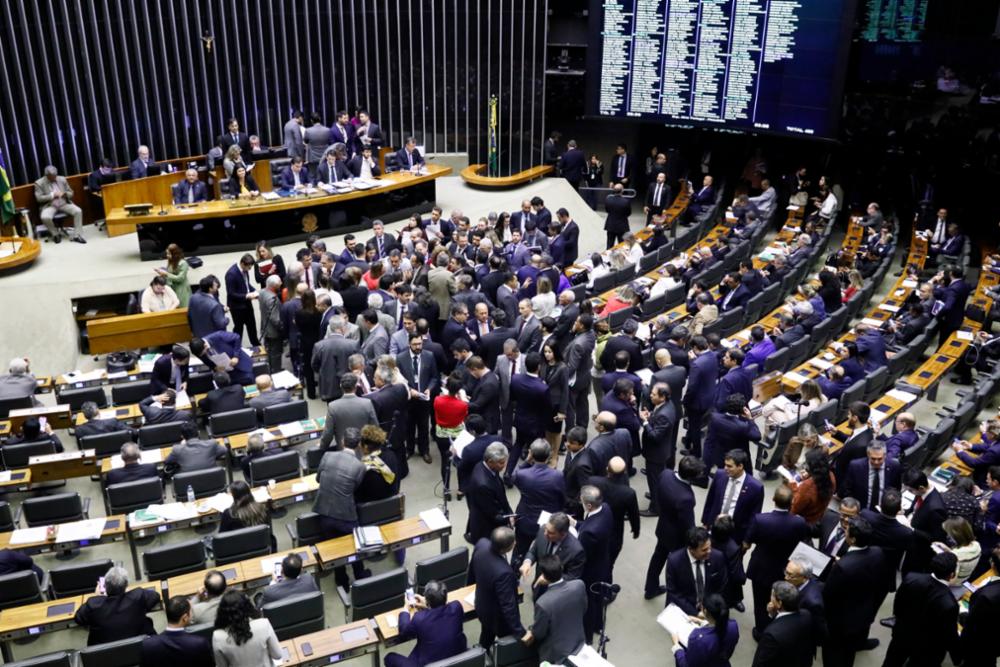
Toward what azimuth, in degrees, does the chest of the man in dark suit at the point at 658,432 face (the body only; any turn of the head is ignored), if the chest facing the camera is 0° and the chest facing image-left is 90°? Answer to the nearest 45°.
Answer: approximately 90°

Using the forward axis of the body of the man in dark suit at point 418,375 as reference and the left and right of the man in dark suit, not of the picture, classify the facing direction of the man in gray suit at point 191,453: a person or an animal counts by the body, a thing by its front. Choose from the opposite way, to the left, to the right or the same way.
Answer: the opposite way

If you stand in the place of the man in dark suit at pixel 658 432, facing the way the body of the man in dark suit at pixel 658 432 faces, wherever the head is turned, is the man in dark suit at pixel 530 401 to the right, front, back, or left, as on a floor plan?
front

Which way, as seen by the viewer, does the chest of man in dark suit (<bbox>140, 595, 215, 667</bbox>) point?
away from the camera

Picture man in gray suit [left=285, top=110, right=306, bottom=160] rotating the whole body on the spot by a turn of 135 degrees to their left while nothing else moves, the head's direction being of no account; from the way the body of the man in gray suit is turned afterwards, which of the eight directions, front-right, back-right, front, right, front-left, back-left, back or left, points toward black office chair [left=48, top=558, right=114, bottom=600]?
back-left

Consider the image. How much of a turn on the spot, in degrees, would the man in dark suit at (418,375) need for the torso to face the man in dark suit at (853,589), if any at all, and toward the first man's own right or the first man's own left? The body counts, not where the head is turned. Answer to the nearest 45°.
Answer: approximately 45° to the first man's own left

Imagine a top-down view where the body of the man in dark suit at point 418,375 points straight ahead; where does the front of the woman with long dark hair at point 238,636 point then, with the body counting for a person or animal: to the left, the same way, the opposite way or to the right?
the opposite way

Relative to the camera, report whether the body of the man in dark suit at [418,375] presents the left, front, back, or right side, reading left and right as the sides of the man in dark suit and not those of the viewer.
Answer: front

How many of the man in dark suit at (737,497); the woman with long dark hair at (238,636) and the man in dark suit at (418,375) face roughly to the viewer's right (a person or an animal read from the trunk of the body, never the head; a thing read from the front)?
0

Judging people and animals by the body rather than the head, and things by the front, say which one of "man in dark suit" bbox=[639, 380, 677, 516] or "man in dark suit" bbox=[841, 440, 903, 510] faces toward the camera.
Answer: "man in dark suit" bbox=[841, 440, 903, 510]

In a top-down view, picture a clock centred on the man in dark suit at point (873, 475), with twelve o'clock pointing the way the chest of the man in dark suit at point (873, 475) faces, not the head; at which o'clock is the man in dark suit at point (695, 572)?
the man in dark suit at point (695, 572) is roughly at 1 o'clock from the man in dark suit at point (873, 475).

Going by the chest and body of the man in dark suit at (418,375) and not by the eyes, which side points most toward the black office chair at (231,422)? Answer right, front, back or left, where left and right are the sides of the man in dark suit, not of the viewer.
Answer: right

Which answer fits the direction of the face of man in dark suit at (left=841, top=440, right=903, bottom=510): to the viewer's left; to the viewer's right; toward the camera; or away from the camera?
toward the camera

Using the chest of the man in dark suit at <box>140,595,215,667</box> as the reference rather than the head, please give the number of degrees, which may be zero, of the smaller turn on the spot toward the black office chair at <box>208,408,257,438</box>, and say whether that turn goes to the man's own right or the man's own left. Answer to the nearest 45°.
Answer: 0° — they already face it

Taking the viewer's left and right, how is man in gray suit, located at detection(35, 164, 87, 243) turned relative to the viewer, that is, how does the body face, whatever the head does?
facing the viewer and to the right of the viewer

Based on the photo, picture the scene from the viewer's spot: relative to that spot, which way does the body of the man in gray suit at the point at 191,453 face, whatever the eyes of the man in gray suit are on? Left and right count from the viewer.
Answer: facing away from the viewer
